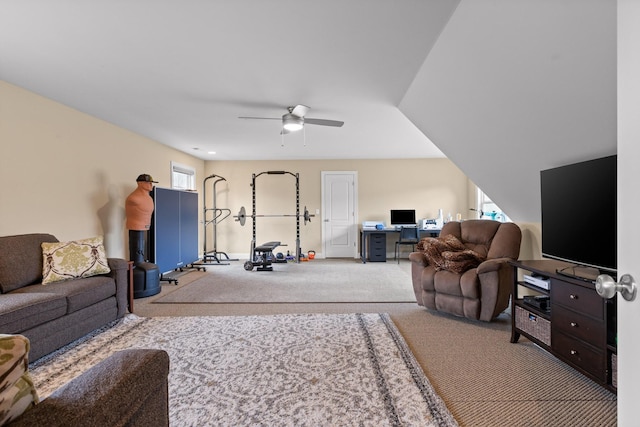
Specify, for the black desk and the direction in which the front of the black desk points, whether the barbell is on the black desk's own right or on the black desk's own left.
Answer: on the black desk's own right

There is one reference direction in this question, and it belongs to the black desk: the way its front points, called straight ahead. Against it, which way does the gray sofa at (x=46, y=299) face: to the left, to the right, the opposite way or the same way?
to the left

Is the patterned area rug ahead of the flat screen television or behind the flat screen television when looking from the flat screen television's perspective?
ahead

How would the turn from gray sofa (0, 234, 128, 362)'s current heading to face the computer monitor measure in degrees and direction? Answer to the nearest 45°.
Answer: approximately 45° to its left

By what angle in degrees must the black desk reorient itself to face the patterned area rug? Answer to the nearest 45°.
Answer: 0° — it already faces it

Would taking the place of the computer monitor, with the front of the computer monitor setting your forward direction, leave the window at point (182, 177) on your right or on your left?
on your right

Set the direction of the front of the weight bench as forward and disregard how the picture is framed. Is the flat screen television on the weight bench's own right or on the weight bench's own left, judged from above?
on the weight bench's own left

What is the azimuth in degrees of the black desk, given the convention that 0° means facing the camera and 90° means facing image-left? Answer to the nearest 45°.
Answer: approximately 0°

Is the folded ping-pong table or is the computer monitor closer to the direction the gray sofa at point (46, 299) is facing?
the computer monitor

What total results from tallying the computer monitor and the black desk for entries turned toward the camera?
2

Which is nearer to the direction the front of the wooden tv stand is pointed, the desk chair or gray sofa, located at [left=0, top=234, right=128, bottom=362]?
the gray sofa

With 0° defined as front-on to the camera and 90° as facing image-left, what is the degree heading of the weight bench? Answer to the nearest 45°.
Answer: approximately 45°

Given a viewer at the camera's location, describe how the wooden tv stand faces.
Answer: facing the viewer and to the left of the viewer

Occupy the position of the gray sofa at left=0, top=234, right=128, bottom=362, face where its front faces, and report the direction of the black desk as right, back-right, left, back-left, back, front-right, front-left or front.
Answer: front-left
